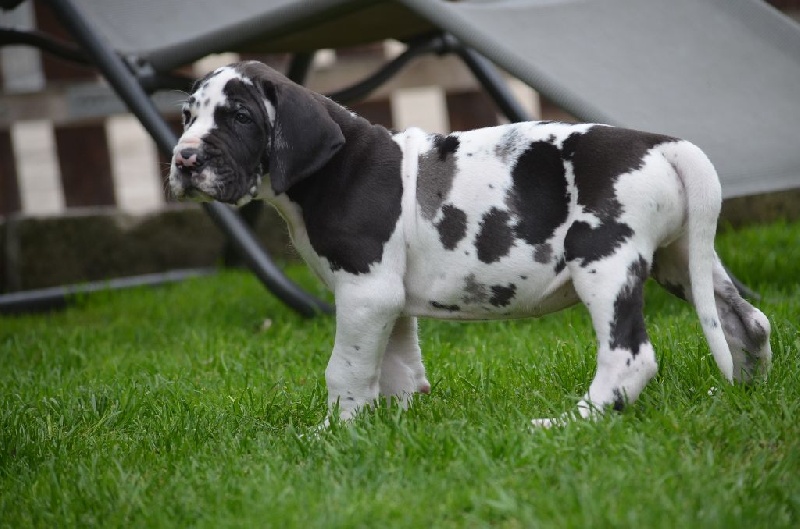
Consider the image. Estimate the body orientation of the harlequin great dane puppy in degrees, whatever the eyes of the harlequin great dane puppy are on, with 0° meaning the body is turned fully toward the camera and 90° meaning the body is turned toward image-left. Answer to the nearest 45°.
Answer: approximately 90°

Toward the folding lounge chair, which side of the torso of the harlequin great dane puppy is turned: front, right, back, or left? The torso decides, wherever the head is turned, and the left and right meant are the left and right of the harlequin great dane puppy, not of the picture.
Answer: right
